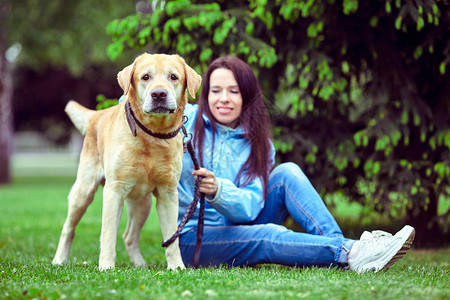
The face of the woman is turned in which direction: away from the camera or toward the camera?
toward the camera

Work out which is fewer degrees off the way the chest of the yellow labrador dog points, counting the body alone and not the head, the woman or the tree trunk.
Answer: the woman

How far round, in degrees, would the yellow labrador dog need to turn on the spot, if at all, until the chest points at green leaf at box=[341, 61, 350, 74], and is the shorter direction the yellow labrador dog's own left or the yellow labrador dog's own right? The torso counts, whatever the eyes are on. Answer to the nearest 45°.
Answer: approximately 90° to the yellow labrador dog's own left

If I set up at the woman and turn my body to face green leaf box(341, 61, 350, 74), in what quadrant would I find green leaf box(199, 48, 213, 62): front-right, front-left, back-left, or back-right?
front-left

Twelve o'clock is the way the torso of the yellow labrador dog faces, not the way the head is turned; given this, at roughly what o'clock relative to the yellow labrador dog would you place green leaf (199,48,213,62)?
The green leaf is roughly at 8 o'clock from the yellow labrador dog.

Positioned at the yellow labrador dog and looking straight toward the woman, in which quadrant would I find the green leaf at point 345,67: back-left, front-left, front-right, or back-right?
front-left

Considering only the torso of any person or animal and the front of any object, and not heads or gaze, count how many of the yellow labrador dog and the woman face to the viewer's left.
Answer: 0

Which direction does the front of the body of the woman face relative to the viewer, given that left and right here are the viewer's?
facing the viewer

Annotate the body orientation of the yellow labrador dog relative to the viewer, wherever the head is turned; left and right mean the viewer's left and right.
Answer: facing the viewer and to the right of the viewer

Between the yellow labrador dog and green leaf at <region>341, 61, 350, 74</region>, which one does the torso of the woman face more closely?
the yellow labrador dog
